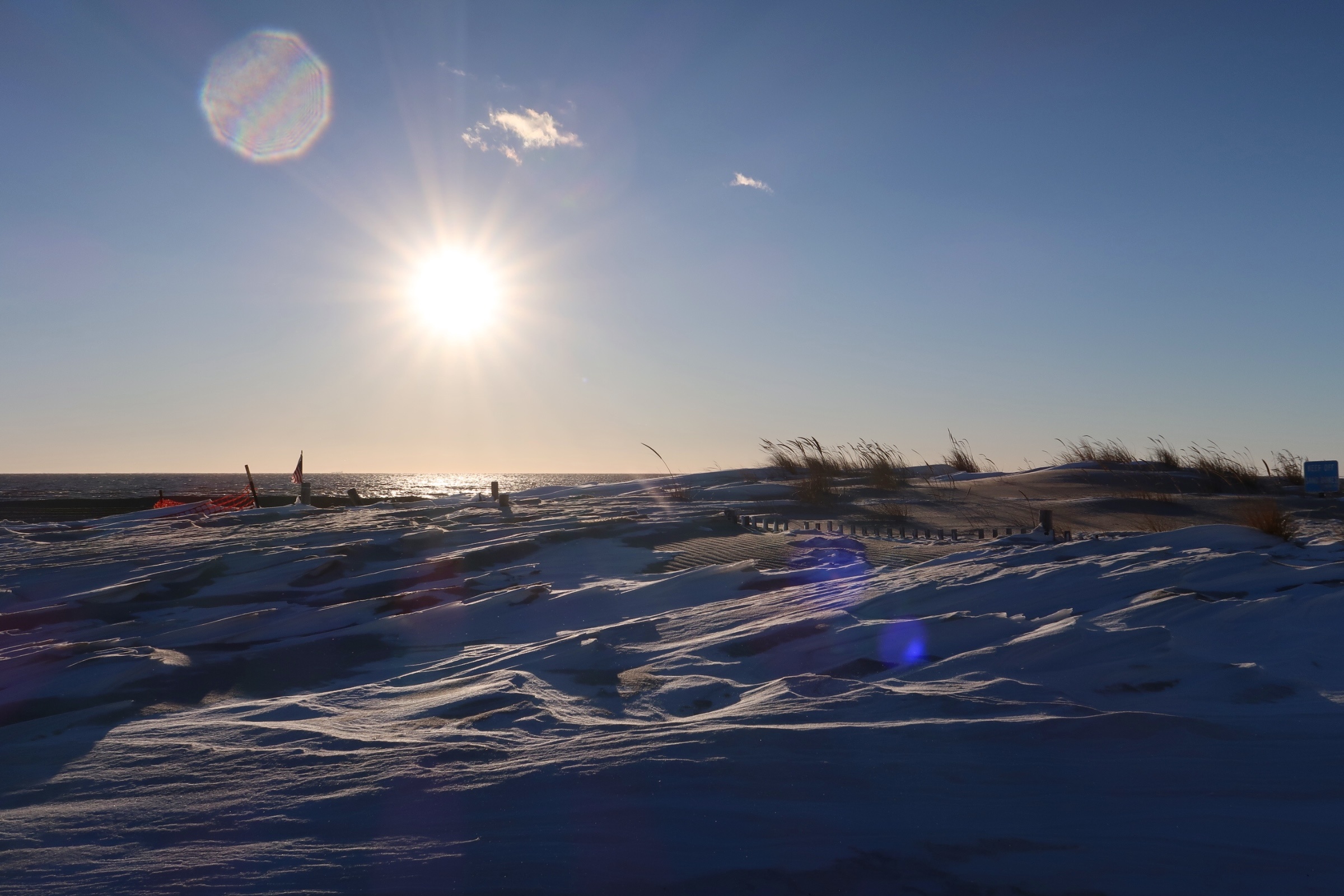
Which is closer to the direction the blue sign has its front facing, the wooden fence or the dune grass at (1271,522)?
the dune grass

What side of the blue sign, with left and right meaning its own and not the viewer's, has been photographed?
front

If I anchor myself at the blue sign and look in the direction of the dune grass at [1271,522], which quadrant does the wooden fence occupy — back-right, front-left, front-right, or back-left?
front-right

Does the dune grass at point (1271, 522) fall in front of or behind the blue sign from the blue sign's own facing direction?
in front

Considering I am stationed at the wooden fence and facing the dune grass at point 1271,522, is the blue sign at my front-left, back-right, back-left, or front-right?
front-left

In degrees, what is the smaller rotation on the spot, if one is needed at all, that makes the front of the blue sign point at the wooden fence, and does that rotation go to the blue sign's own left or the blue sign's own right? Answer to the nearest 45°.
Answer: approximately 45° to the blue sign's own right

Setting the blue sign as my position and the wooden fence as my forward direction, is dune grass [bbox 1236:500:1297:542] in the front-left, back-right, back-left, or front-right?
front-left
